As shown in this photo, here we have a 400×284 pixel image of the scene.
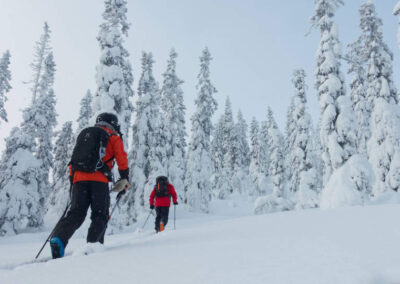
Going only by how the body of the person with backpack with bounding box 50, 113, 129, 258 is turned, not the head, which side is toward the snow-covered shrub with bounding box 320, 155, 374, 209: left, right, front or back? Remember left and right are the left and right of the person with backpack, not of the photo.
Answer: front

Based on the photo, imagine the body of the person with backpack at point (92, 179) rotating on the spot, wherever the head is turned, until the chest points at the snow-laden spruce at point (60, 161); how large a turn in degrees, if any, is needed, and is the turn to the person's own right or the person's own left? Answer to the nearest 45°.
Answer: approximately 45° to the person's own left

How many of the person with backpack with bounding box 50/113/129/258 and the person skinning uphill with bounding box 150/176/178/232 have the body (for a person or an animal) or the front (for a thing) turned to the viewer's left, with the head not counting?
0

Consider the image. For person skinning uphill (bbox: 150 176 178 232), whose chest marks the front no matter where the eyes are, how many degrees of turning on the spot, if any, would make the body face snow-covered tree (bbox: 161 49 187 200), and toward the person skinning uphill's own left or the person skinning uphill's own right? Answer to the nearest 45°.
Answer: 0° — they already face it

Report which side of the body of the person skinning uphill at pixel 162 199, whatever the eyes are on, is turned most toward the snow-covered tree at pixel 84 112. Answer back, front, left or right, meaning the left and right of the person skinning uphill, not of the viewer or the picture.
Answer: front

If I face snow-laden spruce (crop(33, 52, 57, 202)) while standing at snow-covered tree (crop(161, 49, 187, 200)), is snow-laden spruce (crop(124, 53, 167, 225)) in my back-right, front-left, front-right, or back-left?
front-left

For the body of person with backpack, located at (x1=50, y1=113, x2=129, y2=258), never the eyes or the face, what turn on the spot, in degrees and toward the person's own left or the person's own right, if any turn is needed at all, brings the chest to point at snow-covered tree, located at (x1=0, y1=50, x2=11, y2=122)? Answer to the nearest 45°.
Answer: approximately 45° to the person's own left

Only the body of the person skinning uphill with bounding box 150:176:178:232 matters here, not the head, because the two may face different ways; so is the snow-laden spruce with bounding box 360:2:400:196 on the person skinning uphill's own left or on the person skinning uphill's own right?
on the person skinning uphill's own right

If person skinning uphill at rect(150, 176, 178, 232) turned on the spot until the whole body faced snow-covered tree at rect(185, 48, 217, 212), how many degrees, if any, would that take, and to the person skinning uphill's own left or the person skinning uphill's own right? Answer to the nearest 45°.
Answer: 0° — they already face it

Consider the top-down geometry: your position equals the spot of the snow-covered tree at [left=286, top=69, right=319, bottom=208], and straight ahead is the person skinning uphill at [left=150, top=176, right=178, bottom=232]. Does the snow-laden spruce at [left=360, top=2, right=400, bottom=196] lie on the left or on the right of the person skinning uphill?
left

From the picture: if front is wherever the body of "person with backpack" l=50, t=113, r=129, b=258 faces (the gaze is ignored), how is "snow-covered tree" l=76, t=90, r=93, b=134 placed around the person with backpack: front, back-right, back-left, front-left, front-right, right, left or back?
front-left

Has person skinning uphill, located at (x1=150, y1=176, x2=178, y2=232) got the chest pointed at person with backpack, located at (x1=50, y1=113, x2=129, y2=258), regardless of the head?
no

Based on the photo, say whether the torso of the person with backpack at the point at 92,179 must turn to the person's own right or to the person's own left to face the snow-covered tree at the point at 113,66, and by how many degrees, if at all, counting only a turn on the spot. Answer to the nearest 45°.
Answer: approximately 45° to the person's own left

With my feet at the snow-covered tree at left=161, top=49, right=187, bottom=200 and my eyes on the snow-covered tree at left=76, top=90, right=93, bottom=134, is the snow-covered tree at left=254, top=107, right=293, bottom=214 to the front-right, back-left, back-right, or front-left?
back-right

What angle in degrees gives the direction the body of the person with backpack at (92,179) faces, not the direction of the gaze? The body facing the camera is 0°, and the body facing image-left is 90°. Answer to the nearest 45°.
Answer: approximately 225°

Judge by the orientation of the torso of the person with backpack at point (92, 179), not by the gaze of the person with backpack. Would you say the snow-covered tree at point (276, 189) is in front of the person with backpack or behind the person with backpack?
in front

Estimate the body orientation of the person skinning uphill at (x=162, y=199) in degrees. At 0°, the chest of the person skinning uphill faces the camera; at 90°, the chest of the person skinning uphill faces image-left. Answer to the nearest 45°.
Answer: approximately 180°

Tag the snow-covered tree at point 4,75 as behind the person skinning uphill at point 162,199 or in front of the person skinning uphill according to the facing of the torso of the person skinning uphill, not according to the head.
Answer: in front

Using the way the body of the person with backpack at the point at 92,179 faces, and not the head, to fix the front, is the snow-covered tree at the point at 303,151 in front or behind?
in front
